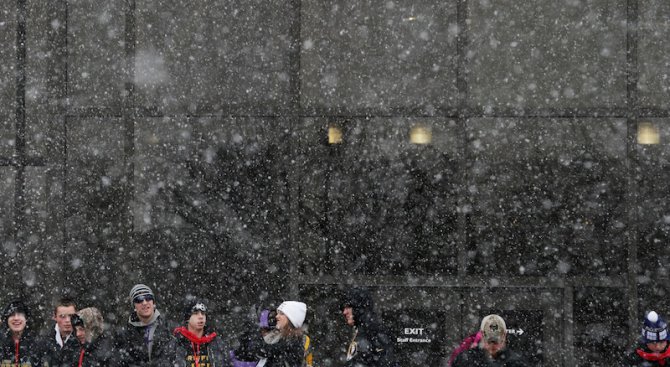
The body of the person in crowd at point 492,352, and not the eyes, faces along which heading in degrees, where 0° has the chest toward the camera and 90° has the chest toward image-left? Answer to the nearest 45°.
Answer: approximately 0°

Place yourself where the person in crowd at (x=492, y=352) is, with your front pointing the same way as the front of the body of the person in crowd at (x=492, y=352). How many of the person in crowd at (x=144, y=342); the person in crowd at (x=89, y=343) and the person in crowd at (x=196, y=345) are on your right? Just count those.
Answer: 3

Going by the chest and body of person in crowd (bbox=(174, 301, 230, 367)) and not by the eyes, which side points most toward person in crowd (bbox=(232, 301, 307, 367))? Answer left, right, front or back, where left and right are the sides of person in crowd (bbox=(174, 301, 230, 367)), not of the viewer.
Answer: left

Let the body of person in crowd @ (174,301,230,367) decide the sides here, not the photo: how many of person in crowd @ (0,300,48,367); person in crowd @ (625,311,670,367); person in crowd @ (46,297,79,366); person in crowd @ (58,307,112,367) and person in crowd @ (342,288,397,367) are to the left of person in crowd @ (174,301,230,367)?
2

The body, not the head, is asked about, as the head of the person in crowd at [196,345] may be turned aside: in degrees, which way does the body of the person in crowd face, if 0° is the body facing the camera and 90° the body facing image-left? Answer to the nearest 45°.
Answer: approximately 0°

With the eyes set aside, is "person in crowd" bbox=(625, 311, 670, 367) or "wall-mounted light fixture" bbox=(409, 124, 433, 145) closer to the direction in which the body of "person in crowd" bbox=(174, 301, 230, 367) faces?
the person in crowd

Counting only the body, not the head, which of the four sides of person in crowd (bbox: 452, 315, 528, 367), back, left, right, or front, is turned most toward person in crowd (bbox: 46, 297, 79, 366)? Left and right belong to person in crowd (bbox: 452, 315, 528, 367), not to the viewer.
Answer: right

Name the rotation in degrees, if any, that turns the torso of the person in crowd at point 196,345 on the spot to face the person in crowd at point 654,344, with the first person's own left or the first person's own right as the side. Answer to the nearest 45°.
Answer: approximately 90° to the first person's own left

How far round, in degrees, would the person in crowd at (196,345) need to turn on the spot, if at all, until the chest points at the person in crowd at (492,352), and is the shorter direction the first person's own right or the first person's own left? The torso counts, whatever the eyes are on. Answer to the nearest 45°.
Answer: approximately 45° to the first person's own left

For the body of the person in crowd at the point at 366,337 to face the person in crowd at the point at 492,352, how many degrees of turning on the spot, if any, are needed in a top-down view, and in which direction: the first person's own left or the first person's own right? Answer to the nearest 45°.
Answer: approximately 135° to the first person's own left

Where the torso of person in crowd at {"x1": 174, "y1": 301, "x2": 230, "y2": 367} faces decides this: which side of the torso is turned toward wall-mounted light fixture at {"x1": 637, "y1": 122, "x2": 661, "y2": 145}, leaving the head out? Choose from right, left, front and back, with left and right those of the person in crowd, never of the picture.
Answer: left
